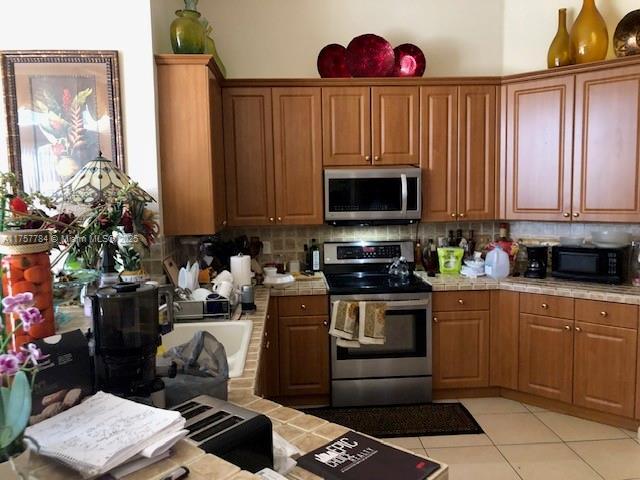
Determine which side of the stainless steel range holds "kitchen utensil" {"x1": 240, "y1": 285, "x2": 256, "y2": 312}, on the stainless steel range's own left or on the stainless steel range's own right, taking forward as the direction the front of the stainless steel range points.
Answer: on the stainless steel range's own right

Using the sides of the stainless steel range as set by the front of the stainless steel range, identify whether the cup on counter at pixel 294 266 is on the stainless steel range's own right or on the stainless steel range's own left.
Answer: on the stainless steel range's own right

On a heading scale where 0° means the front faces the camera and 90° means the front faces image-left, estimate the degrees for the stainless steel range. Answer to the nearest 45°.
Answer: approximately 0°
